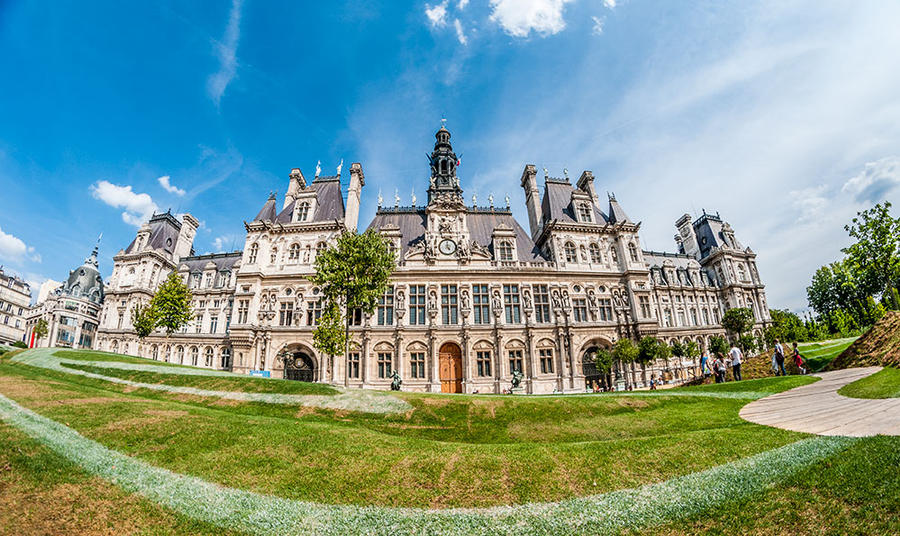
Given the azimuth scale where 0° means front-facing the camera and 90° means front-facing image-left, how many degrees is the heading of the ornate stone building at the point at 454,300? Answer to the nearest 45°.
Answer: approximately 0°

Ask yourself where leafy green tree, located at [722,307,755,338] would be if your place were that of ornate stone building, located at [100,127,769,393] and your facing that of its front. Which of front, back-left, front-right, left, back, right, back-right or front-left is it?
left

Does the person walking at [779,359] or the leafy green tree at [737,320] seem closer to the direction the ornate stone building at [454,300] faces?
the person walking

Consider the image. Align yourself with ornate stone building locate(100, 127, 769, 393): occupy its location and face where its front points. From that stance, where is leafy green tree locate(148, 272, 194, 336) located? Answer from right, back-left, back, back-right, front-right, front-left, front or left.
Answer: right

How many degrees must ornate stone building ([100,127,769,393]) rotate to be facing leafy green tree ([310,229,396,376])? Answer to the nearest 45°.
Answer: approximately 45° to its right

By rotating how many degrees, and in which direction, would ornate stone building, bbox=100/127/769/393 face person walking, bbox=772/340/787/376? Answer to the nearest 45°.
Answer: approximately 45° to its left
